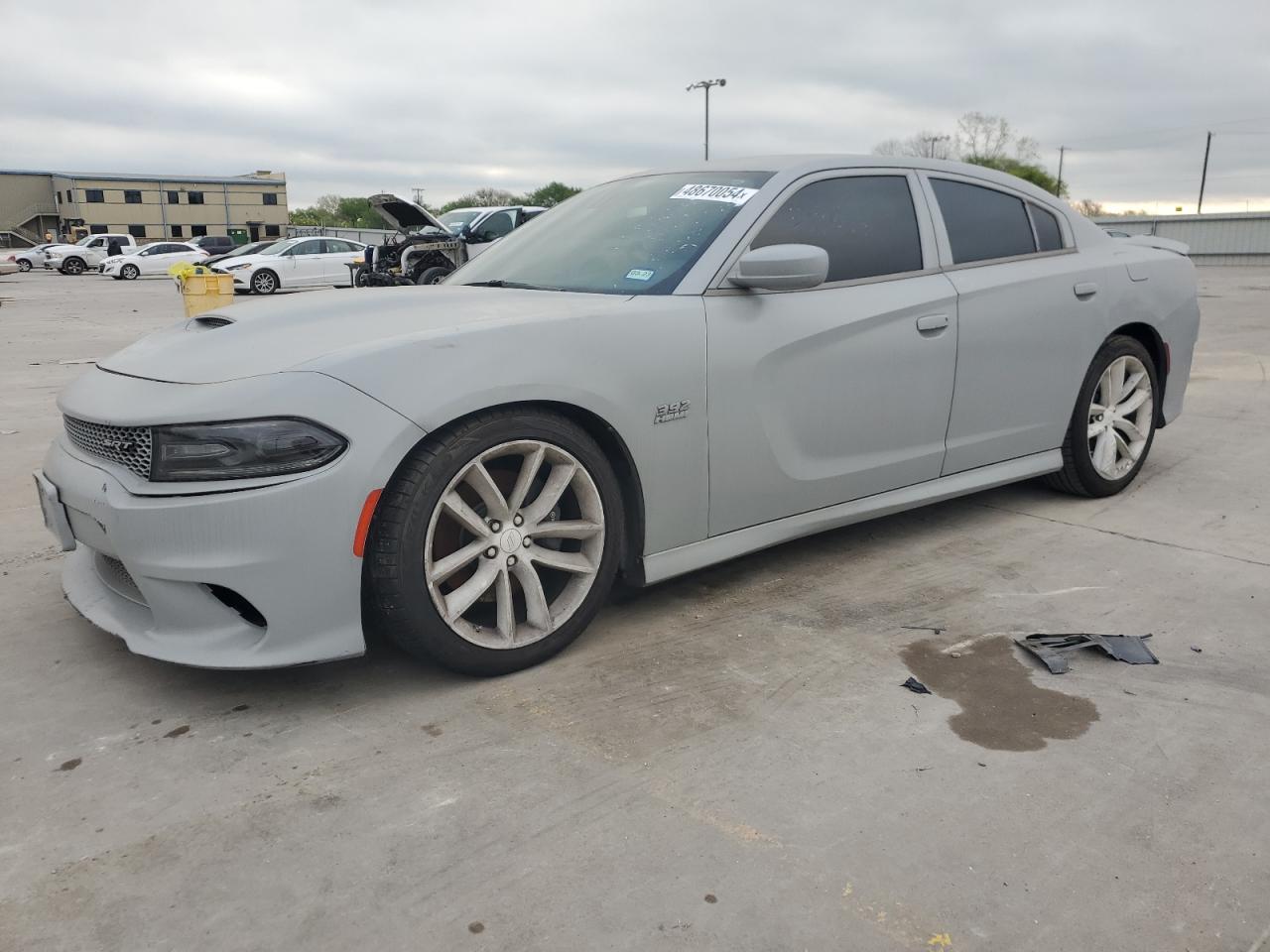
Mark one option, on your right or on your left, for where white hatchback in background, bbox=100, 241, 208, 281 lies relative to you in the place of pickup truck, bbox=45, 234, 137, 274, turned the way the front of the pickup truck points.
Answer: on your left

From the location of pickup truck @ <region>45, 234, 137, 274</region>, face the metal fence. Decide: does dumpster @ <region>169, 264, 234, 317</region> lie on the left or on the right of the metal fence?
right

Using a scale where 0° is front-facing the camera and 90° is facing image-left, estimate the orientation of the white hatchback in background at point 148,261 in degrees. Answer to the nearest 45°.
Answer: approximately 45°

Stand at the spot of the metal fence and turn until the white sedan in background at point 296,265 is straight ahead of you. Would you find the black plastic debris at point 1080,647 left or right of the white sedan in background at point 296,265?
left

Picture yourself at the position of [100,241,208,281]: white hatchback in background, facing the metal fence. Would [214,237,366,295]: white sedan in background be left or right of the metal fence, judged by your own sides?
right

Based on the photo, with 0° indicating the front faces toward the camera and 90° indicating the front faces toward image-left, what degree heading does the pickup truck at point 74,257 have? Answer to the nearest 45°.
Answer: approximately 45°
